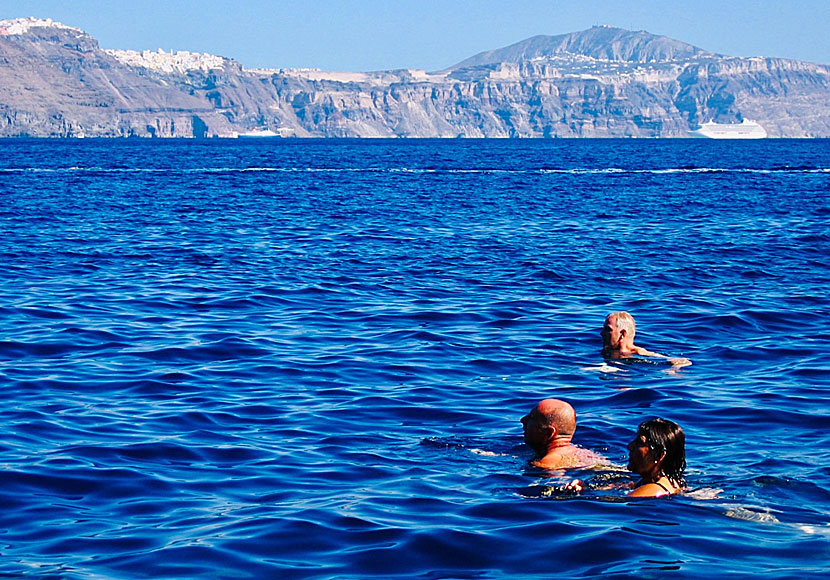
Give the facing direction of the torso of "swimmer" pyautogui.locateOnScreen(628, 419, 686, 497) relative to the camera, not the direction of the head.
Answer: to the viewer's left

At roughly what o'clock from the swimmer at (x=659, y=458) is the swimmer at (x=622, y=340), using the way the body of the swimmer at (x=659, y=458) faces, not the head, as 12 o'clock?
the swimmer at (x=622, y=340) is roughly at 3 o'clock from the swimmer at (x=659, y=458).

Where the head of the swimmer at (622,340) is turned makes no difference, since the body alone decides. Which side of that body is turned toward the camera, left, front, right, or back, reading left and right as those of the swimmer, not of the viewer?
left

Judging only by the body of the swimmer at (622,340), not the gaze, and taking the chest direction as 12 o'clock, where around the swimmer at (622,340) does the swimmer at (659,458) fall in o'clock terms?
the swimmer at (659,458) is roughly at 9 o'clock from the swimmer at (622,340).

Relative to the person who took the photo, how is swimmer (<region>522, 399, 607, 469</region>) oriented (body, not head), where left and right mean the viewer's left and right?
facing away from the viewer and to the left of the viewer

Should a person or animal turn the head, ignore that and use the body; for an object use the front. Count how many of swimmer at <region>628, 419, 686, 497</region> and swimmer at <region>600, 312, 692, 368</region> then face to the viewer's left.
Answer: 2

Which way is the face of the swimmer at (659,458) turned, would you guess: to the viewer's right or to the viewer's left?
to the viewer's left

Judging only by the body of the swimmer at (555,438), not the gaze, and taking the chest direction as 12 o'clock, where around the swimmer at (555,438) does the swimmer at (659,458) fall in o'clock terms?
the swimmer at (659,458) is roughly at 6 o'clock from the swimmer at (555,438).
